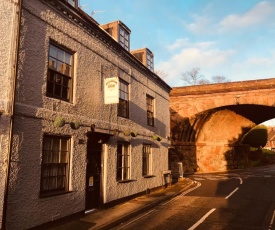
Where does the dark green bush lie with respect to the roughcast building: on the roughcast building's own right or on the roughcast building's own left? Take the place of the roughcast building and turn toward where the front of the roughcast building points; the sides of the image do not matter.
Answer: on the roughcast building's own left

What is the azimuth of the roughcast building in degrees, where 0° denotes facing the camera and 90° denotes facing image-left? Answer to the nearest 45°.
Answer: approximately 315°

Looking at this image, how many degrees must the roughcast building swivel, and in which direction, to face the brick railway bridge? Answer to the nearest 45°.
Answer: approximately 90° to its left
